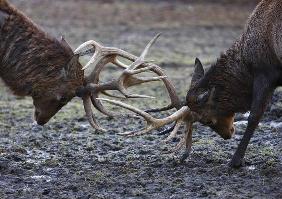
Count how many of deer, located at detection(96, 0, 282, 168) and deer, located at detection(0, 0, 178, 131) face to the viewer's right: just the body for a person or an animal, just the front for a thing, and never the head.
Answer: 1

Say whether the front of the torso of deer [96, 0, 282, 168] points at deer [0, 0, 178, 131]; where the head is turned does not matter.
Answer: yes

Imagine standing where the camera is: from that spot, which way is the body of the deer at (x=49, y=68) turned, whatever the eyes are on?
to the viewer's right

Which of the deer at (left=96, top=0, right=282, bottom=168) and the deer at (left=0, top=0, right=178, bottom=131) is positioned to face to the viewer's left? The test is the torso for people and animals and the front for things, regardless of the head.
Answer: the deer at (left=96, top=0, right=282, bottom=168)

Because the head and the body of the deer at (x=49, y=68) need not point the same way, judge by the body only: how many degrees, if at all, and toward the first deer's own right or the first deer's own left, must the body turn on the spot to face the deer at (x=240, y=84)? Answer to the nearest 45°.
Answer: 0° — it already faces it

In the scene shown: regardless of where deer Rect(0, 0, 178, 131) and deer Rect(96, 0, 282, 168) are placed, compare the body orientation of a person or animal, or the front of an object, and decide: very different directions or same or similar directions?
very different directions

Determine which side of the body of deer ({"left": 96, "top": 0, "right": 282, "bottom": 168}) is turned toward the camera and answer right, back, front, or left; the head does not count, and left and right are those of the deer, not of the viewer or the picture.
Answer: left
